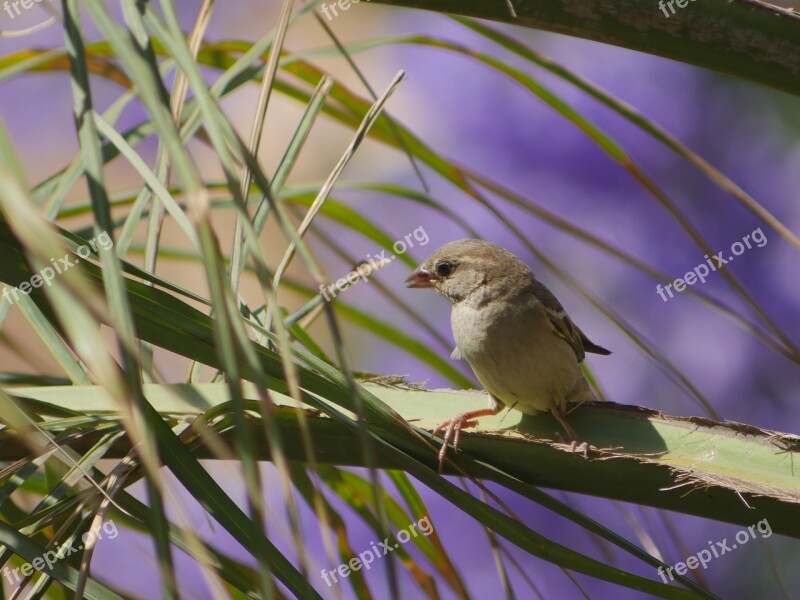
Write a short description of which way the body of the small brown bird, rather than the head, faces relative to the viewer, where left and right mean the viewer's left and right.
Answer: facing the viewer and to the left of the viewer
